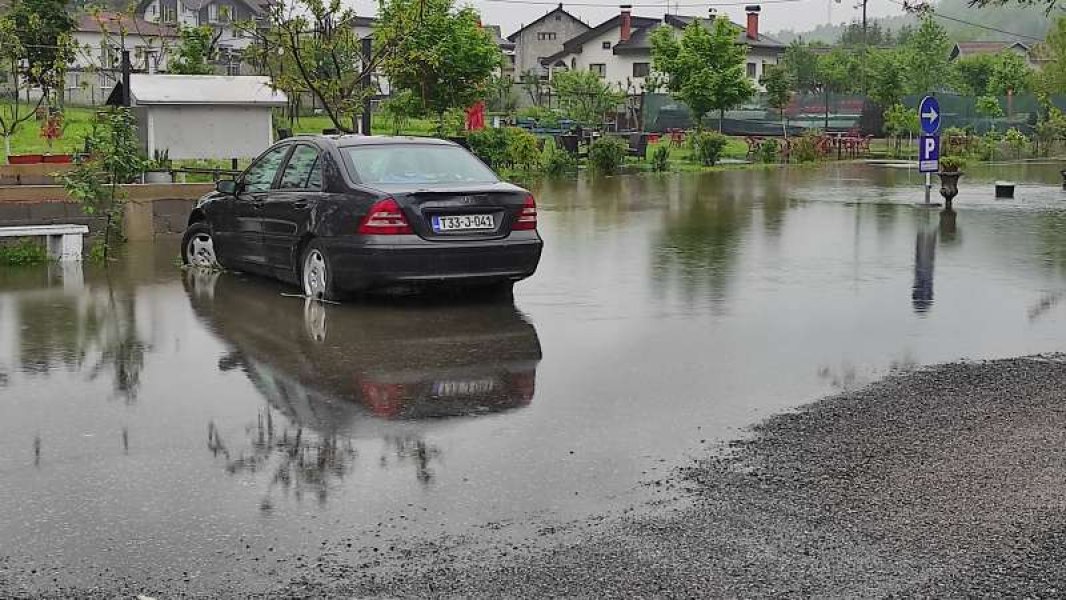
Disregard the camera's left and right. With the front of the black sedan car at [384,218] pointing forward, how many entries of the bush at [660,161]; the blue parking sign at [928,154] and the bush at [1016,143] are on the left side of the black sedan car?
0

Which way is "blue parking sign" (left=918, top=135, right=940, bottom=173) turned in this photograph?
toward the camera

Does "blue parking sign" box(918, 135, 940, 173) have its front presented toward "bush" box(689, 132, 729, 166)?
no

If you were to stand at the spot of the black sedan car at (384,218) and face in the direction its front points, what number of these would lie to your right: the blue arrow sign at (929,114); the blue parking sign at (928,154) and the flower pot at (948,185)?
3

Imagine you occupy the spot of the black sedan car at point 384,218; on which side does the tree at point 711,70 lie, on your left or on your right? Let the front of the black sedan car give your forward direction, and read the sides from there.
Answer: on your right

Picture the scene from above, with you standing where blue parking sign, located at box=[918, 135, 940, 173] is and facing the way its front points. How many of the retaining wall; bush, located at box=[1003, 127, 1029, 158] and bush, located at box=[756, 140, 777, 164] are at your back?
2

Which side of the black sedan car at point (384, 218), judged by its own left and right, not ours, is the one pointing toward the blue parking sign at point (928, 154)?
right

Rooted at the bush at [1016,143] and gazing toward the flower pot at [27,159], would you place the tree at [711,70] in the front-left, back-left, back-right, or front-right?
front-right

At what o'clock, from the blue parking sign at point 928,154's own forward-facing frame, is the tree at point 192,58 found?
The tree is roughly at 4 o'clock from the blue parking sign.

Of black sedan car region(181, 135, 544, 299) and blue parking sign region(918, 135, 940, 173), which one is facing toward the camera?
the blue parking sign

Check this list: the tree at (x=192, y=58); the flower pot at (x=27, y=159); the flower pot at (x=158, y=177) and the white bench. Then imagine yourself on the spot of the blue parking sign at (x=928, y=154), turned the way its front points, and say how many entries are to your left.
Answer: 0

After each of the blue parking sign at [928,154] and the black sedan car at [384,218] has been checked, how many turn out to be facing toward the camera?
1

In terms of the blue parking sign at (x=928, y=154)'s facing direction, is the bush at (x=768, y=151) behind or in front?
behind

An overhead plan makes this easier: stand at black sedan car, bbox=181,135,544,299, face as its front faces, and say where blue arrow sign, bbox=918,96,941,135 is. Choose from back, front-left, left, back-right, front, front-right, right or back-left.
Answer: right

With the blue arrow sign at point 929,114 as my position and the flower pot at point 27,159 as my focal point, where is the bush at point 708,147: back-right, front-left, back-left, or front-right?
front-right

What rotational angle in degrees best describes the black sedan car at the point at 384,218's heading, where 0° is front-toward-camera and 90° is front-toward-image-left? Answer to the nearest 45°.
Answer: approximately 135°
